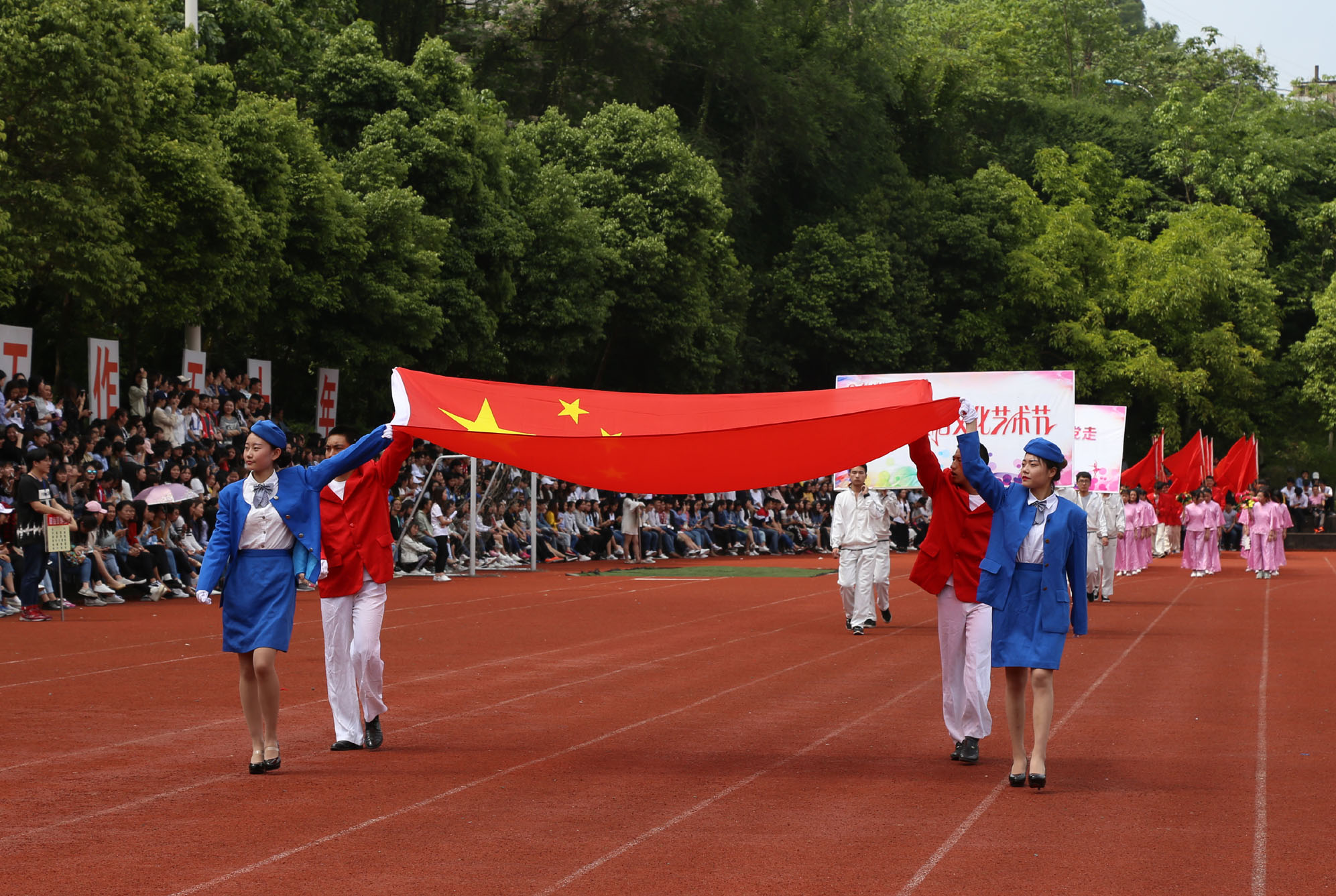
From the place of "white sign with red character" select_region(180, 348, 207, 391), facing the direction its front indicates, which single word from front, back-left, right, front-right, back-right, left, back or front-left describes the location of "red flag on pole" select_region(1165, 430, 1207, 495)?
front-left

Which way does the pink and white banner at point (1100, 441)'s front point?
toward the camera

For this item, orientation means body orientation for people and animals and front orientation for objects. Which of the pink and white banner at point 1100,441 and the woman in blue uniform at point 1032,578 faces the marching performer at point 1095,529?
the pink and white banner

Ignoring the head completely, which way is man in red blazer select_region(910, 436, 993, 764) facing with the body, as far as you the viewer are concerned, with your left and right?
facing the viewer

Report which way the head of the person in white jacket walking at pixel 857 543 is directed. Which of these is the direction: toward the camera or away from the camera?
toward the camera

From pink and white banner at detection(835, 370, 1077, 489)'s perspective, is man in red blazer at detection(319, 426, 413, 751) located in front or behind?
in front

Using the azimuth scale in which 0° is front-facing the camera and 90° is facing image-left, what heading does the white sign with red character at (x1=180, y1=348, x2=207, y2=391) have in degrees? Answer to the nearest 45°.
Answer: approximately 315°

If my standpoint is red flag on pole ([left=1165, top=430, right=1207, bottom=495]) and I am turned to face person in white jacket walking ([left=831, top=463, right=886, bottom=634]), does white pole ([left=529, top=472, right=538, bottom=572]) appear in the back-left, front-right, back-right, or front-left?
front-right

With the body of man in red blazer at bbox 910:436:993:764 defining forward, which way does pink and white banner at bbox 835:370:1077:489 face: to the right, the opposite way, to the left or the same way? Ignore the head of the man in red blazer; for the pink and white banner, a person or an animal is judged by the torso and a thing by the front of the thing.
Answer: the same way

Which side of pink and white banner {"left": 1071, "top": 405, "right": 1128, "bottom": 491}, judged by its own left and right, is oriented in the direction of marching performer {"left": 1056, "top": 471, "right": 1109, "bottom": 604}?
front

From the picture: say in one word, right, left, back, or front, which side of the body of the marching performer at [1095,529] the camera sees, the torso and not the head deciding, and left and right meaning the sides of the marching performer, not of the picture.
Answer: front

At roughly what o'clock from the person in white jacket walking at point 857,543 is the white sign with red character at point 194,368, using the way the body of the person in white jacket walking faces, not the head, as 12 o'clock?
The white sign with red character is roughly at 4 o'clock from the person in white jacket walking.

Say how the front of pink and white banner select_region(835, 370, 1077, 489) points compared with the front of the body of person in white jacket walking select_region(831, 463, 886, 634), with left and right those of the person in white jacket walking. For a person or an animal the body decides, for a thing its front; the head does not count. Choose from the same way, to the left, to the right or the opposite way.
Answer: the same way

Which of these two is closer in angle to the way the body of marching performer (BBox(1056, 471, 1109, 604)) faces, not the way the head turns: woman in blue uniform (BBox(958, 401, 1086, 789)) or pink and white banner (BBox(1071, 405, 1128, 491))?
the woman in blue uniform

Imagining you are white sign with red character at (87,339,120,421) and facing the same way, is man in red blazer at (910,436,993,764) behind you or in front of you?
in front
